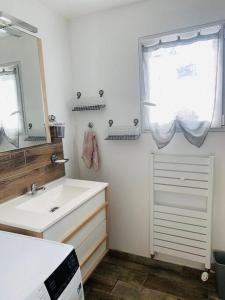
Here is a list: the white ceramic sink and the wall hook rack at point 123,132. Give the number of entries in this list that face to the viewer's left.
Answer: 0

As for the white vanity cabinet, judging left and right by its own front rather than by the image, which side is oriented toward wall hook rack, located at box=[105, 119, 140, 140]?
left

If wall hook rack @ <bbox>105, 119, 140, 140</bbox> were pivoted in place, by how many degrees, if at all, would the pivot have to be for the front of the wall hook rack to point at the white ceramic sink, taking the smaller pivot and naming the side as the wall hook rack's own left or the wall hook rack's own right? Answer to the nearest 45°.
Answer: approximately 45° to the wall hook rack's own right

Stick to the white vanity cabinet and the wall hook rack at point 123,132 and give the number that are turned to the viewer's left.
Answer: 0

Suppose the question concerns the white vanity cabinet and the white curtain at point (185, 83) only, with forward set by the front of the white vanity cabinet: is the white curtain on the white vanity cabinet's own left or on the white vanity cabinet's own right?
on the white vanity cabinet's own left

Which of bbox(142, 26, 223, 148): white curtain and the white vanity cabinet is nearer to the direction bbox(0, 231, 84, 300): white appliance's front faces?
the white curtain

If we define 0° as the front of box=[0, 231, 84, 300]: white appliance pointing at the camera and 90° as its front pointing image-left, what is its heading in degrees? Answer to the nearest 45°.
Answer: approximately 315°

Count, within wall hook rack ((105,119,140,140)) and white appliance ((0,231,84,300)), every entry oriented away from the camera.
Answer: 0

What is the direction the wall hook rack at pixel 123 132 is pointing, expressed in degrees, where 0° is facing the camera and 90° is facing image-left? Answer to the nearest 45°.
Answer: approximately 0°
